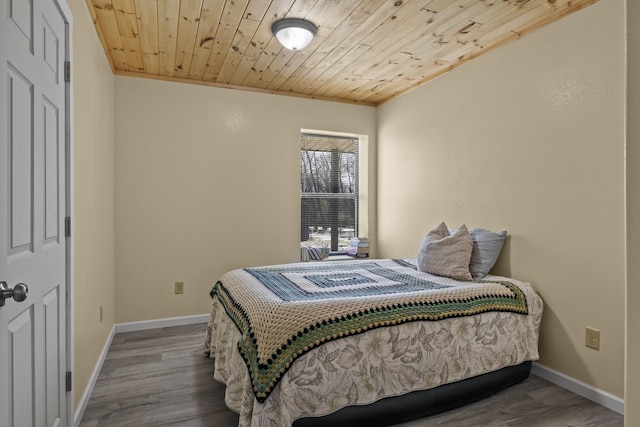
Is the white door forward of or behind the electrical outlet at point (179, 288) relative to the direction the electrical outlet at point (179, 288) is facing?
forward

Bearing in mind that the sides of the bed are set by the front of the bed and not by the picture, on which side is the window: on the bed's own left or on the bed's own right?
on the bed's own right

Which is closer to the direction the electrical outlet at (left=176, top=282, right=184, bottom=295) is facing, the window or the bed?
the bed

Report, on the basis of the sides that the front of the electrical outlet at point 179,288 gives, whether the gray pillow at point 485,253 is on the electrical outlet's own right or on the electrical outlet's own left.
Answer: on the electrical outlet's own left

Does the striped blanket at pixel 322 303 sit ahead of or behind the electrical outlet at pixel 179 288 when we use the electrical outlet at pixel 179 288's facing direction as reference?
ahead

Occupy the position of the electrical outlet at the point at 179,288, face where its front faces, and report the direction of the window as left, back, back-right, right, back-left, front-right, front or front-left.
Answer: left

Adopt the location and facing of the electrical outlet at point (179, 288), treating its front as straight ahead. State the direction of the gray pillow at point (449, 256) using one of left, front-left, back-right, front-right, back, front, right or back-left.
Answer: front-left

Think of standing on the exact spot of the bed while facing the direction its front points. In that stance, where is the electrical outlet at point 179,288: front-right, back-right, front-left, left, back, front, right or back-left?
right

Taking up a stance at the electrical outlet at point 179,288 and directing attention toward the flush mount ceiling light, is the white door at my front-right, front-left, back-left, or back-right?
front-right

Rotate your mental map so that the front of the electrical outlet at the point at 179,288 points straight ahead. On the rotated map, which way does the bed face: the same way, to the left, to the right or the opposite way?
to the right

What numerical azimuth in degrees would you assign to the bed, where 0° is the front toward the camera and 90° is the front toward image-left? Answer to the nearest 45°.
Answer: approximately 45°

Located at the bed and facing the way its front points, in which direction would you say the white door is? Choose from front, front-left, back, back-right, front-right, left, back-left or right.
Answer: front

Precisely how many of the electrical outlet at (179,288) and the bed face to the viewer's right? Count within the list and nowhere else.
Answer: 0

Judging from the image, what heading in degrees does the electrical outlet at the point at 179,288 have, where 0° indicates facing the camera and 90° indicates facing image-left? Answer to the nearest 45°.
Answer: approximately 0°
